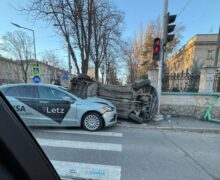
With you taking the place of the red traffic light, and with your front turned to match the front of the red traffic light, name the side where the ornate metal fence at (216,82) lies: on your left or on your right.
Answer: on your left

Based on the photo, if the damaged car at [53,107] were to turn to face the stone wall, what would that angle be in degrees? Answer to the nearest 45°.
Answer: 0° — it already faces it

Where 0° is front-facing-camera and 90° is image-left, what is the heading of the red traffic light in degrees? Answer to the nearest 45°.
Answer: approximately 0°

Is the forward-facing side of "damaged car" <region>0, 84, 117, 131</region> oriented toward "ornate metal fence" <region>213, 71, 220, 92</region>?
yes

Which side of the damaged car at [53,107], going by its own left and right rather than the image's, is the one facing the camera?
right

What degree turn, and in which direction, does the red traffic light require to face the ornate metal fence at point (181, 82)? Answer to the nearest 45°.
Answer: approximately 135° to its left

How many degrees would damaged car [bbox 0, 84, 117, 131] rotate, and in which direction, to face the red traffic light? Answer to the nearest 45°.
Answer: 0° — it already faces it
